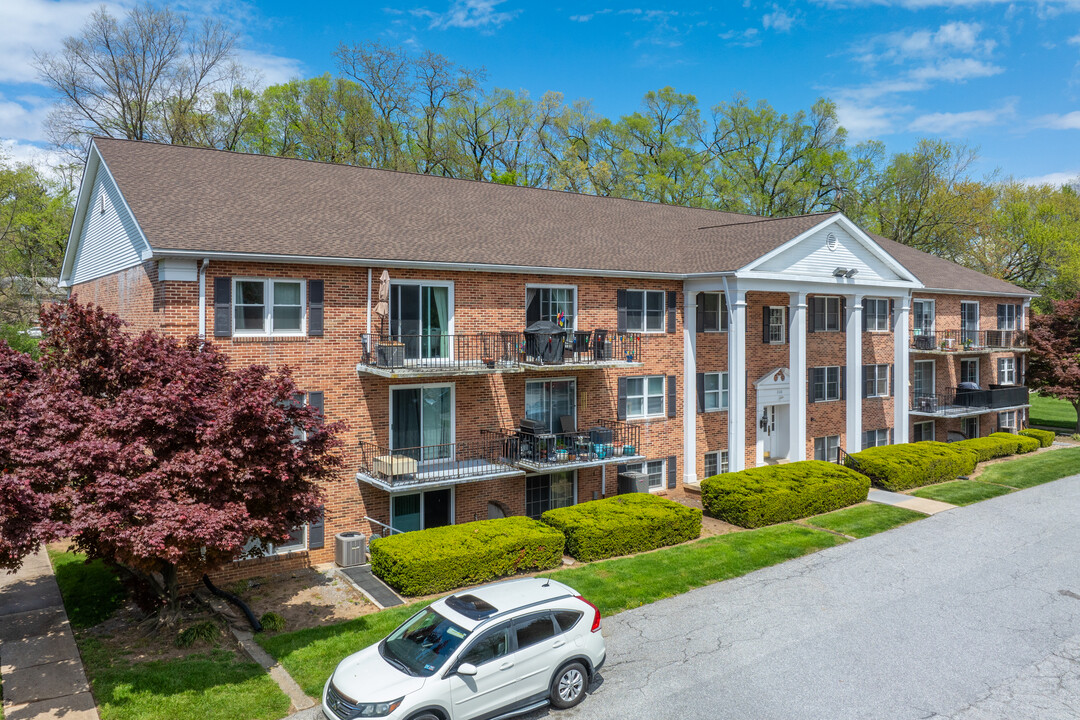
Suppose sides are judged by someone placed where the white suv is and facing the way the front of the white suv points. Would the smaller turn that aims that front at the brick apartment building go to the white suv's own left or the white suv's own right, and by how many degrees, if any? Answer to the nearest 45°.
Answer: approximately 135° to the white suv's own right

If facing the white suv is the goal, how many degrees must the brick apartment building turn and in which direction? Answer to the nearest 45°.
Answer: approximately 45° to its right

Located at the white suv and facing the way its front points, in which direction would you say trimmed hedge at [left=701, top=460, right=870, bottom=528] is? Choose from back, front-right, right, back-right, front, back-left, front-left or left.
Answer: back

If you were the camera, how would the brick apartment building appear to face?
facing the viewer and to the right of the viewer

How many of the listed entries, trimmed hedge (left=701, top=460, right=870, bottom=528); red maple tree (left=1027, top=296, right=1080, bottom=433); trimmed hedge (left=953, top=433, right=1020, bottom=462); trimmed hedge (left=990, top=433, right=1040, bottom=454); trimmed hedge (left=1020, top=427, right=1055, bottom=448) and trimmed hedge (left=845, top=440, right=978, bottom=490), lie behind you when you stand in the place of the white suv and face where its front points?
6

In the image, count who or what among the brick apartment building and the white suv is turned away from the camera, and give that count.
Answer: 0

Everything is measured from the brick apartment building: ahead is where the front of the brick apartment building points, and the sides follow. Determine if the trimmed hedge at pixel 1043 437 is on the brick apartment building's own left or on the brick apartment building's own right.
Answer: on the brick apartment building's own left

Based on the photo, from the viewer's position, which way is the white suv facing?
facing the viewer and to the left of the viewer

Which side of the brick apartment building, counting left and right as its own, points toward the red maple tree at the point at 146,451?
right

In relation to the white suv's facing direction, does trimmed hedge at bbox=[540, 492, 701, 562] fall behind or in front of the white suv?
behind

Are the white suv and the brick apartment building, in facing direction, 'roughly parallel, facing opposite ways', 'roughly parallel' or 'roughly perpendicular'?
roughly perpendicular

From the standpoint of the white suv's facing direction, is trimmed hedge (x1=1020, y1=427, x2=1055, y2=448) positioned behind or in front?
behind

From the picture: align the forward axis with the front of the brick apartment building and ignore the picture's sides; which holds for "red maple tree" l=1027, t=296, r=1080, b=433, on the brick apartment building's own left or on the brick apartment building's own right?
on the brick apartment building's own left
